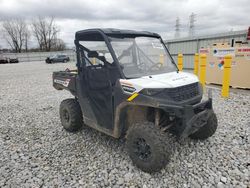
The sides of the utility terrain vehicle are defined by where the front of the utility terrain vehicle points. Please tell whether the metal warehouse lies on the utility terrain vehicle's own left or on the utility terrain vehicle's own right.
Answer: on the utility terrain vehicle's own left

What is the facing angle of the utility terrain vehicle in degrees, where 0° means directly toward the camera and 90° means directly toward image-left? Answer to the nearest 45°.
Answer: approximately 315°
